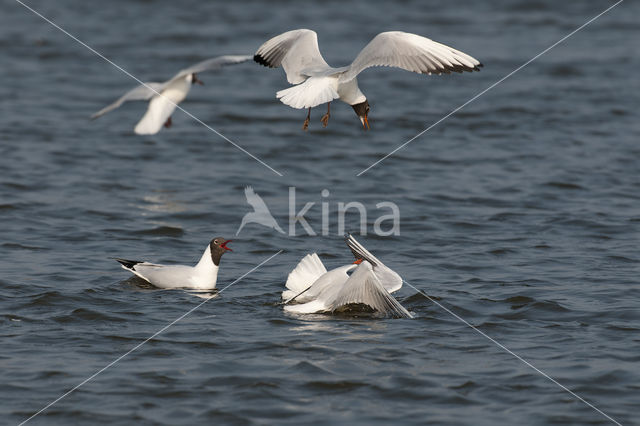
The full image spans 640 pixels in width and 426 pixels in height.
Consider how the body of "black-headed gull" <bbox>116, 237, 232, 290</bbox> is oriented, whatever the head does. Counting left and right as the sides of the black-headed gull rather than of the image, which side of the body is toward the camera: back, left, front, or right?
right

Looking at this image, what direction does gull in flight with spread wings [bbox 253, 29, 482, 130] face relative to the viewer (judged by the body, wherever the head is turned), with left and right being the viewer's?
facing away from the viewer and to the right of the viewer

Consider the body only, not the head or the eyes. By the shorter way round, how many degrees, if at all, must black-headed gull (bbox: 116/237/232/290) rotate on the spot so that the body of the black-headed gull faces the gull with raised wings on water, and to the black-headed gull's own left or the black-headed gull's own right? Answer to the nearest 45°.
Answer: approximately 45° to the black-headed gull's own right
